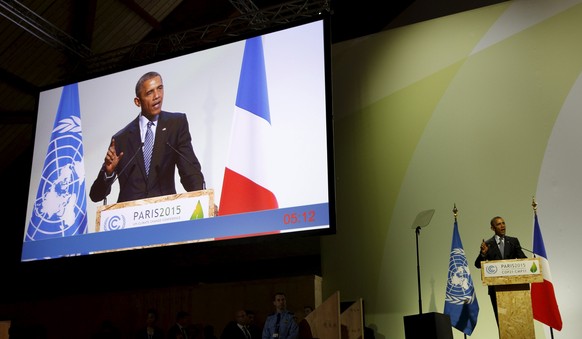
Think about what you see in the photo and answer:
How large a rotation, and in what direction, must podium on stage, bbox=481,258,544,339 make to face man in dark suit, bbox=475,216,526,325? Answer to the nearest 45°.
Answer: approximately 180°

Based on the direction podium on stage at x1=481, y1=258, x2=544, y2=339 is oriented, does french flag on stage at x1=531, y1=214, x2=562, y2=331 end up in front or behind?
behind

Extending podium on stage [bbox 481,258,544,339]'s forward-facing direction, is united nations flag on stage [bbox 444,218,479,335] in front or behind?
behind

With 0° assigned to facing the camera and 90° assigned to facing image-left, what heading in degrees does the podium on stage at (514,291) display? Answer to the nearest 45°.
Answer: approximately 0°

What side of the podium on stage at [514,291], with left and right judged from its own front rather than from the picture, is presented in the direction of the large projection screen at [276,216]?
right

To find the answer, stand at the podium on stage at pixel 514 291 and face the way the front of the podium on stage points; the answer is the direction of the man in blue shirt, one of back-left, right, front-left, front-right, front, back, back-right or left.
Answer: right
